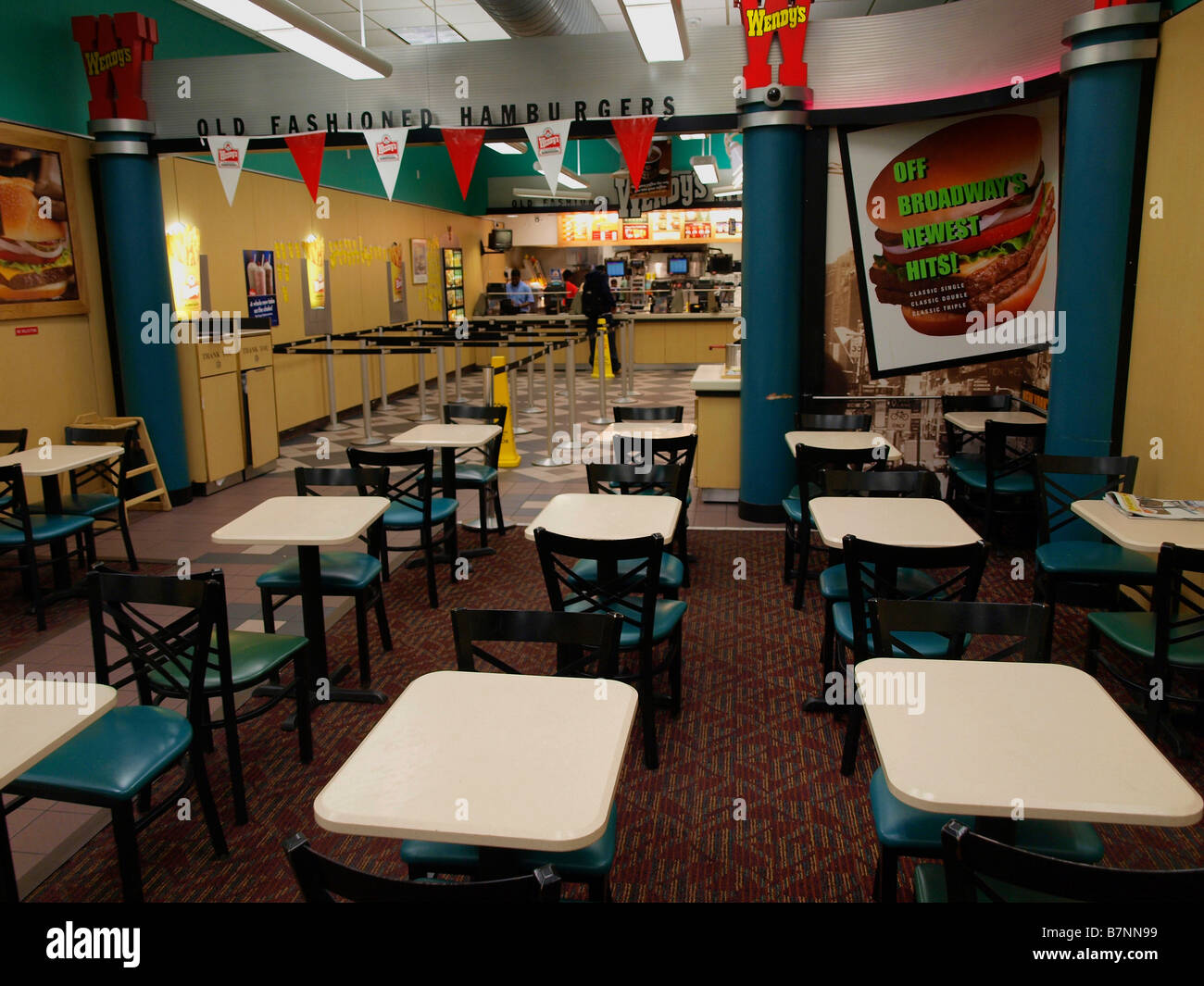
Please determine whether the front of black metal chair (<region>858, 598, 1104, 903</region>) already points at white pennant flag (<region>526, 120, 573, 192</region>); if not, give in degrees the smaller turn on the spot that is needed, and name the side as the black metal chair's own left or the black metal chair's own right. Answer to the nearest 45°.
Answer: approximately 135° to the black metal chair's own right

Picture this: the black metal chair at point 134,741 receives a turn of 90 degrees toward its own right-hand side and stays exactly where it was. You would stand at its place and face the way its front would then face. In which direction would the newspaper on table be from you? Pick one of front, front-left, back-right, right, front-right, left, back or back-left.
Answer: back-right

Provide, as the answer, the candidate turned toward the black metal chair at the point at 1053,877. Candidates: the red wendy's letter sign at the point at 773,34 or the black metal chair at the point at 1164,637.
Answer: the red wendy's letter sign

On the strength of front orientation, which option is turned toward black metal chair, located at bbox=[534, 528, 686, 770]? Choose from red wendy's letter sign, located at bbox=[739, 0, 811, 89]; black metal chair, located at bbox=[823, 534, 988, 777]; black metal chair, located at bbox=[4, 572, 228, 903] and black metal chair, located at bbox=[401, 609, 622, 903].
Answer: the red wendy's letter sign

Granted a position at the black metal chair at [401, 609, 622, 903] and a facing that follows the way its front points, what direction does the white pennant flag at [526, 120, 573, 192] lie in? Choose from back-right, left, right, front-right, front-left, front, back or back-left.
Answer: back

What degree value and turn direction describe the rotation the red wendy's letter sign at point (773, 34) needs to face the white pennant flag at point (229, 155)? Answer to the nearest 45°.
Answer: approximately 90° to its right

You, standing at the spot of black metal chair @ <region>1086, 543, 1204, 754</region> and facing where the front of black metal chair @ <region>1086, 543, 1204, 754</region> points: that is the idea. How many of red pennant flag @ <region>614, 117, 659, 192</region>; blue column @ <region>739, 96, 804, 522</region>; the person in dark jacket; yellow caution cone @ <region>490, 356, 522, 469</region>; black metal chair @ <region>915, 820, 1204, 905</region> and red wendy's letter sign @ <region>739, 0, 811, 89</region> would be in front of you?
5

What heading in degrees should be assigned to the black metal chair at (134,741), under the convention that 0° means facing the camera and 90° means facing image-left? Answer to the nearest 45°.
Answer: approximately 45°

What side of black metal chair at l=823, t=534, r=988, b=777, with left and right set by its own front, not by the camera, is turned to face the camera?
back

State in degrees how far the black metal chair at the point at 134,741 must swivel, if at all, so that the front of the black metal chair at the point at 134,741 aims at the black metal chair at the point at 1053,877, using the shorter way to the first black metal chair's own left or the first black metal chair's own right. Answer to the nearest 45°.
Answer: approximately 90° to the first black metal chair's own left

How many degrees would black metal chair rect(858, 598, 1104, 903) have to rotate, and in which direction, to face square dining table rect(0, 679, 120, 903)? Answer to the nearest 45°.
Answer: approximately 45° to its right

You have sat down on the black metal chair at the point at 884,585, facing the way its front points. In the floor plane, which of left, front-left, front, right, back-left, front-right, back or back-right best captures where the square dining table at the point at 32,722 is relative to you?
back-left
